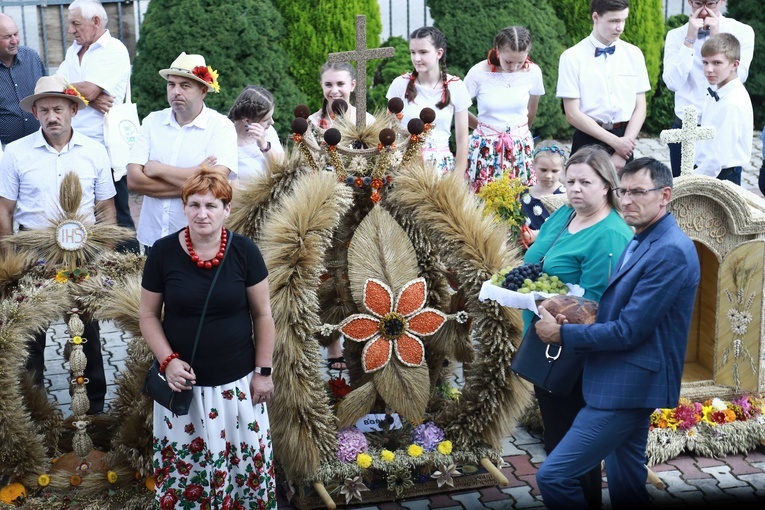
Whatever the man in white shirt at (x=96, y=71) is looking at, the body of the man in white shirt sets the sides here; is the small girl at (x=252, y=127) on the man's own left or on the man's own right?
on the man's own left

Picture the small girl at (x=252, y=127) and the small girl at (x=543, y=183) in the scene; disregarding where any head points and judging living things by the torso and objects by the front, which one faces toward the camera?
the small girl at (x=543, y=183)

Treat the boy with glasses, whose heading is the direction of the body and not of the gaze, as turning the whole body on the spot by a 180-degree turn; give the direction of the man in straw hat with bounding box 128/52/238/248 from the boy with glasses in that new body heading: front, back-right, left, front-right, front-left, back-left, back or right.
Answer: back-left

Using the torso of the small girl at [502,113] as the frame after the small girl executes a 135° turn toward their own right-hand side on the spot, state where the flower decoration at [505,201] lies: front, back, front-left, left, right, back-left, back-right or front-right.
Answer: back-left

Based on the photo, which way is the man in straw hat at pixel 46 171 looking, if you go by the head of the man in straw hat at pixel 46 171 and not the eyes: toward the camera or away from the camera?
toward the camera

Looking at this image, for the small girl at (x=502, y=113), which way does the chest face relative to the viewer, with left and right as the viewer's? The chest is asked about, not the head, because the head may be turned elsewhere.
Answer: facing the viewer

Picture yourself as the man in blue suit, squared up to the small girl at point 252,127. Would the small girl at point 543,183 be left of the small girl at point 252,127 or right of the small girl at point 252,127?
right

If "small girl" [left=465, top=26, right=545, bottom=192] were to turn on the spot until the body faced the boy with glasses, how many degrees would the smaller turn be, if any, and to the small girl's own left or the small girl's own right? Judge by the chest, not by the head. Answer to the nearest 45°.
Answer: approximately 135° to the small girl's own left

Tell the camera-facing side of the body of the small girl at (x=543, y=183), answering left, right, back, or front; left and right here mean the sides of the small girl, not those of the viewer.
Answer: front

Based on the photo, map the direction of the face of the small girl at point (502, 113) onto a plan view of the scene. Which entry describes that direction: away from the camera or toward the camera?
toward the camera

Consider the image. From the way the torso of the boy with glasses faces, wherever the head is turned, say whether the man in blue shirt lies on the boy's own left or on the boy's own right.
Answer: on the boy's own right

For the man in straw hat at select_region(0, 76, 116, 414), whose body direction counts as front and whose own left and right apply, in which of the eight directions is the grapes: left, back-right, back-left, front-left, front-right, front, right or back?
front-left

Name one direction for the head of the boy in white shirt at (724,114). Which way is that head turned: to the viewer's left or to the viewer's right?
to the viewer's left
